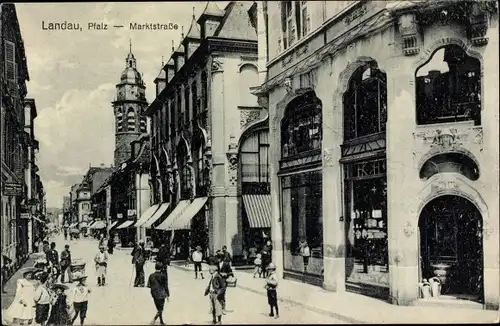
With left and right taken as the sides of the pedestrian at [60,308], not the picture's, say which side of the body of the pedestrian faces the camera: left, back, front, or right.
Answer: front

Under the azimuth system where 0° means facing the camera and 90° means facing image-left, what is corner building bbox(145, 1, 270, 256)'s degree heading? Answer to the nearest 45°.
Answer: approximately 45°

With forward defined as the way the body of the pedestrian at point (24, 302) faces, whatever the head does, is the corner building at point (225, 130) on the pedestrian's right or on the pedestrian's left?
on the pedestrian's left

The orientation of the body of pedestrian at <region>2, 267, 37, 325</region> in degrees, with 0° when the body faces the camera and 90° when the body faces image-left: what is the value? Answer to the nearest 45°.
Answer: approximately 315°

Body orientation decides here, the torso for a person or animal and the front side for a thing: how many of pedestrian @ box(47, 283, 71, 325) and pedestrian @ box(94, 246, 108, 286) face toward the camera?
2

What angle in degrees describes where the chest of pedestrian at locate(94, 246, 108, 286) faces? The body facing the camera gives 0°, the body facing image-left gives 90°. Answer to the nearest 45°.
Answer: approximately 0°

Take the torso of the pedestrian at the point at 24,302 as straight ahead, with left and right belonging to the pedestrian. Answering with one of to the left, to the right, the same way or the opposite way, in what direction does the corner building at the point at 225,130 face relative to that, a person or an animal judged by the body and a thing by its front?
to the right

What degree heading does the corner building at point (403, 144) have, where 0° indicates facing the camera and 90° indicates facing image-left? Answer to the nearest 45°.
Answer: approximately 45°

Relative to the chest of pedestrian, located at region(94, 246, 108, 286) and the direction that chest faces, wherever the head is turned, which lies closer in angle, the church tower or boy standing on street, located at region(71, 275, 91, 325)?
the boy standing on street

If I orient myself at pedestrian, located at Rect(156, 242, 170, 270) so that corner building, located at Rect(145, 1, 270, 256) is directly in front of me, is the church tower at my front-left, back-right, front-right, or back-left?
front-left
